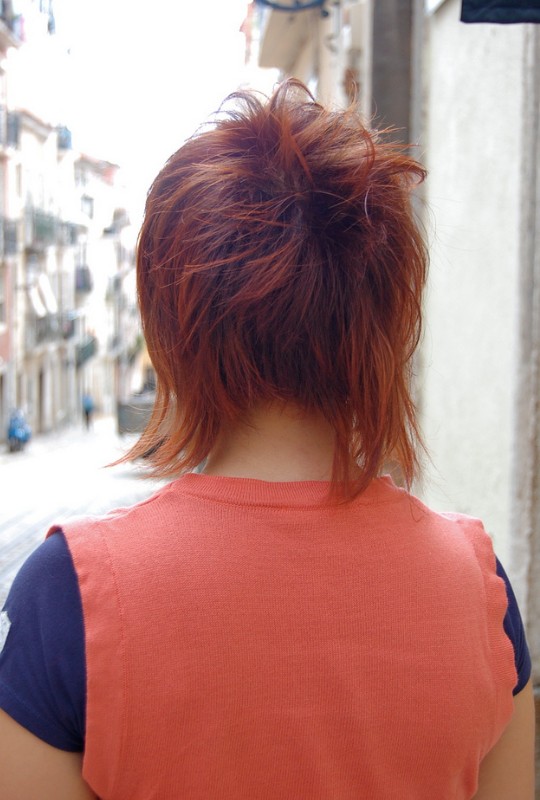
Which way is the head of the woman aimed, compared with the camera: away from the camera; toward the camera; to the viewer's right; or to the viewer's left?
away from the camera

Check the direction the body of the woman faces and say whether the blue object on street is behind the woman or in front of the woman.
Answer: in front

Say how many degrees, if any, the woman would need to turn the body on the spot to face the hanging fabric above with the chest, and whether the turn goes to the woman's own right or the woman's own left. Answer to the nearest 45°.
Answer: approximately 45° to the woman's own right

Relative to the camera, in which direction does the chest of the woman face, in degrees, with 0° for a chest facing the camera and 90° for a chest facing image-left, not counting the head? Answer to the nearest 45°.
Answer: approximately 180°
